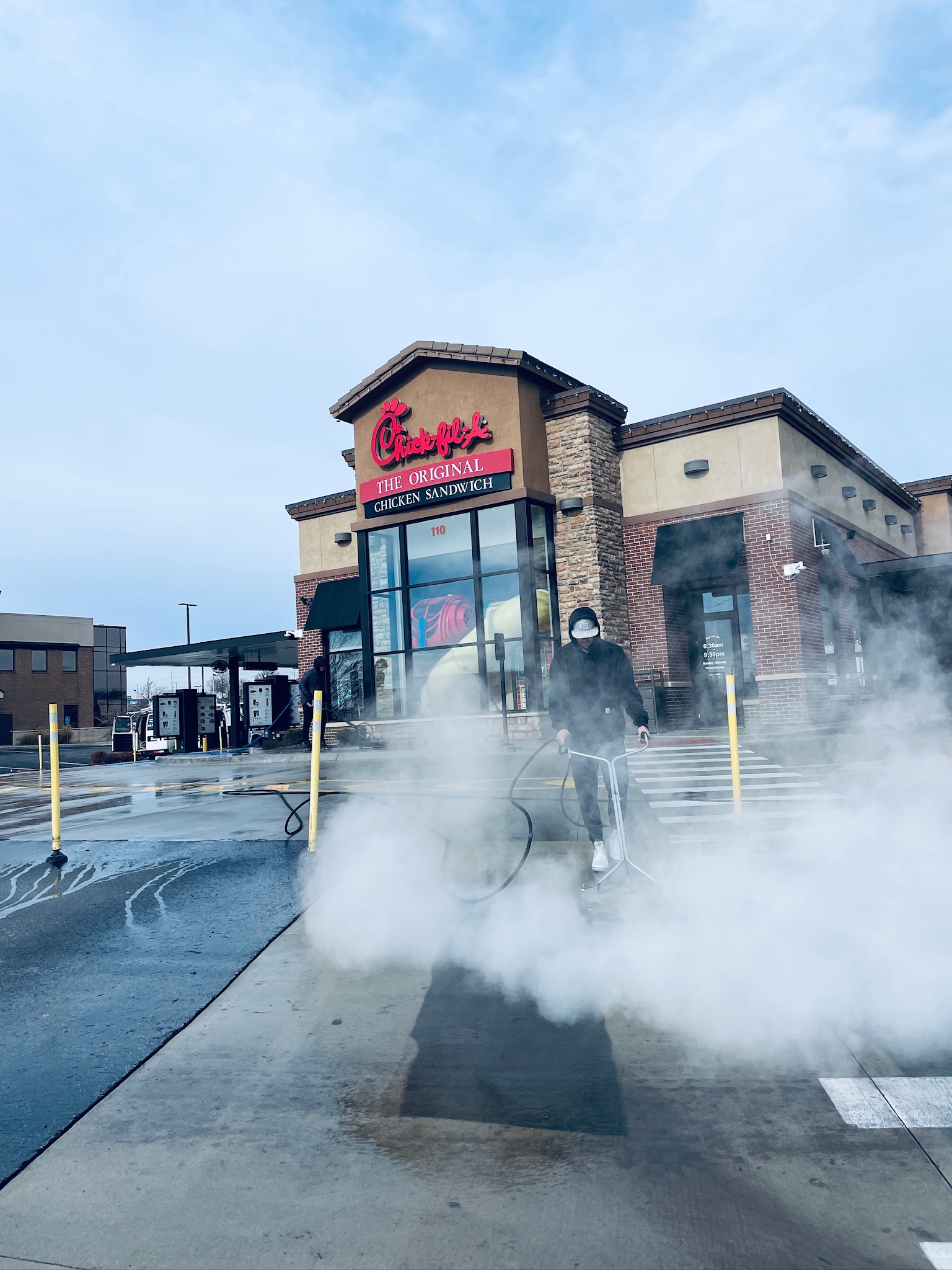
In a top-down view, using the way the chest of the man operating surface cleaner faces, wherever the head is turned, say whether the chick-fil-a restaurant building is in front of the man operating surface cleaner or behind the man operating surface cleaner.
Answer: behind

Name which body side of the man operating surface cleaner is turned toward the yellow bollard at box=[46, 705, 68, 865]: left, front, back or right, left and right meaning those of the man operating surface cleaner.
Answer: right

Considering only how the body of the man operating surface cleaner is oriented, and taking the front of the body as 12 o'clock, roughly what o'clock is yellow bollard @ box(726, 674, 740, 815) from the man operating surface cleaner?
The yellow bollard is roughly at 7 o'clock from the man operating surface cleaner.

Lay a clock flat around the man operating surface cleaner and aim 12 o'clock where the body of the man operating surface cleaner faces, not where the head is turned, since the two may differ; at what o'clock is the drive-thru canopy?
The drive-thru canopy is roughly at 5 o'clock from the man operating surface cleaner.

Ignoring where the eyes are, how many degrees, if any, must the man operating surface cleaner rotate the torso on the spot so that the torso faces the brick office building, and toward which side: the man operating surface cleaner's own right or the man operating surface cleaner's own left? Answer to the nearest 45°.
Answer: approximately 135° to the man operating surface cleaner's own right

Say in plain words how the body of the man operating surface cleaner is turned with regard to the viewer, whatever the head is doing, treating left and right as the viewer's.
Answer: facing the viewer

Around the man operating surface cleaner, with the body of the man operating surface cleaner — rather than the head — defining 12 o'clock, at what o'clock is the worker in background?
The worker in background is roughly at 5 o'clock from the man operating surface cleaner.

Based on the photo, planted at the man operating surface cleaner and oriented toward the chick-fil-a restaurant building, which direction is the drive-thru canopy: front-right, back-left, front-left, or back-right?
front-left
